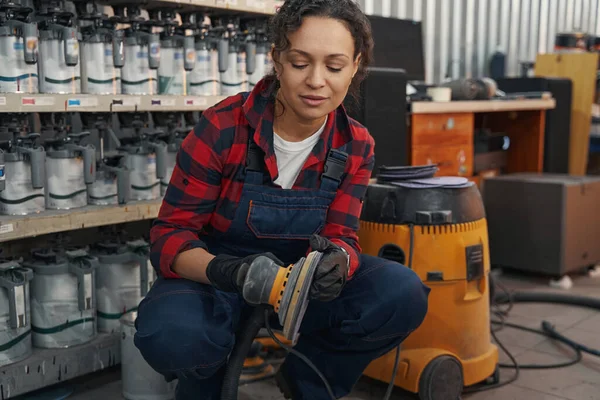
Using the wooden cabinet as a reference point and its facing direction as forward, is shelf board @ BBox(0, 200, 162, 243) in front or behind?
in front

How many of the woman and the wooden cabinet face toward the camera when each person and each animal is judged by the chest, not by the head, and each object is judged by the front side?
2

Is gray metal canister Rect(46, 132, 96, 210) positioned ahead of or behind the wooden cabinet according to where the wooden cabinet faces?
ahead

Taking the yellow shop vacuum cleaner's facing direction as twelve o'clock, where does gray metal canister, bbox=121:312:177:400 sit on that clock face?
The gray metal canister is roughly at 1 o'clock from the yellow shop vacuum cleaner.

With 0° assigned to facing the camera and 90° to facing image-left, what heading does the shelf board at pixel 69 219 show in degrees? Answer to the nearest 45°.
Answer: approximately 315°

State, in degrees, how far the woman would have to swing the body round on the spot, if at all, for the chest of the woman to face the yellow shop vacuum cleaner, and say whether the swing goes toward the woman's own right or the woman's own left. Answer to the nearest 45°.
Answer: approximately 135° to the woman's own left

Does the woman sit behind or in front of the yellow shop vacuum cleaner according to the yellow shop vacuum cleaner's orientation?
in front
